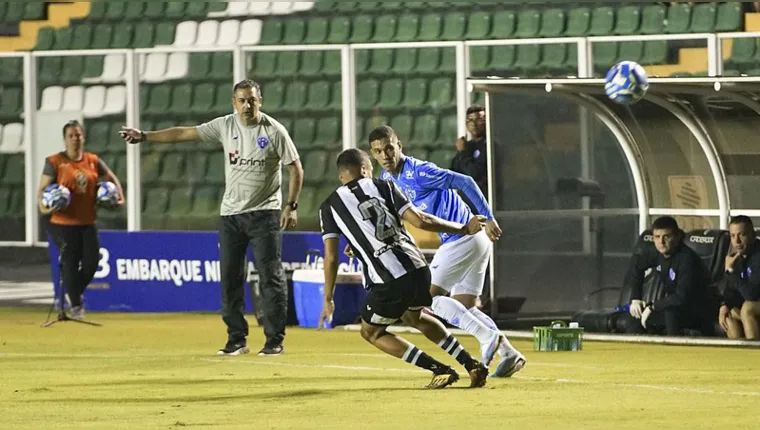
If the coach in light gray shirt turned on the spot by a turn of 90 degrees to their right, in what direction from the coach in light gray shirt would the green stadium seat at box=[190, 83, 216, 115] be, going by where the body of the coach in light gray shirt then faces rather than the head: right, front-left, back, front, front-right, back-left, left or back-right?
right

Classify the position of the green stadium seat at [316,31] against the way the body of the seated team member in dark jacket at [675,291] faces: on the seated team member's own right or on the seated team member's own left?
on the seated team member's own right

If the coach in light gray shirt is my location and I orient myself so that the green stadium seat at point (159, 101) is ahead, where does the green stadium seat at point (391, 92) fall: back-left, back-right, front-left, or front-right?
front-right

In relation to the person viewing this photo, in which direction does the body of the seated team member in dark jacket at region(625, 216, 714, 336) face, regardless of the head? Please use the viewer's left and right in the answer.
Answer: facing the viewer and to the left of the viewer

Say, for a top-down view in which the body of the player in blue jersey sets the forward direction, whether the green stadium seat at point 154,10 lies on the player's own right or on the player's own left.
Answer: on the player's own right

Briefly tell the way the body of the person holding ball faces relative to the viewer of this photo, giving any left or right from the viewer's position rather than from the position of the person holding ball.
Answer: facing the viewer

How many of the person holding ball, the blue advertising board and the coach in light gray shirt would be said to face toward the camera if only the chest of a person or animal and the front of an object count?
3

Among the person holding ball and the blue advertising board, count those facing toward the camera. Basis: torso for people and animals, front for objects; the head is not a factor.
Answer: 2

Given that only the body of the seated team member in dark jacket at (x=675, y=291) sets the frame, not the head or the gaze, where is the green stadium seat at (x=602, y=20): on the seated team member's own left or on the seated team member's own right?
on the seated team member's own right

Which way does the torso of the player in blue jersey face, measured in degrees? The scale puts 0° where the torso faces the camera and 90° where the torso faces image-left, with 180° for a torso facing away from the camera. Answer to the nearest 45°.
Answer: approximately 45°

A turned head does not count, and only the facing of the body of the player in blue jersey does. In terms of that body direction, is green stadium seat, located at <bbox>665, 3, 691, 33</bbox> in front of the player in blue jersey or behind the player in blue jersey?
behind

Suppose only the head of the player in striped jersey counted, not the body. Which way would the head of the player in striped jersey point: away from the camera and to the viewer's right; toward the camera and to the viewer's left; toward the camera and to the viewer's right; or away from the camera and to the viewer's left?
away from the camera and to the viewer's right

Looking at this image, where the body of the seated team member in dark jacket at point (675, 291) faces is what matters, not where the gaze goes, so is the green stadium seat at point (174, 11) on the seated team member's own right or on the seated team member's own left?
on the seated team member's own right

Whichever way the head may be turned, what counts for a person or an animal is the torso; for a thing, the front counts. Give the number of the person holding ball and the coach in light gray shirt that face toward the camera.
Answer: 2
